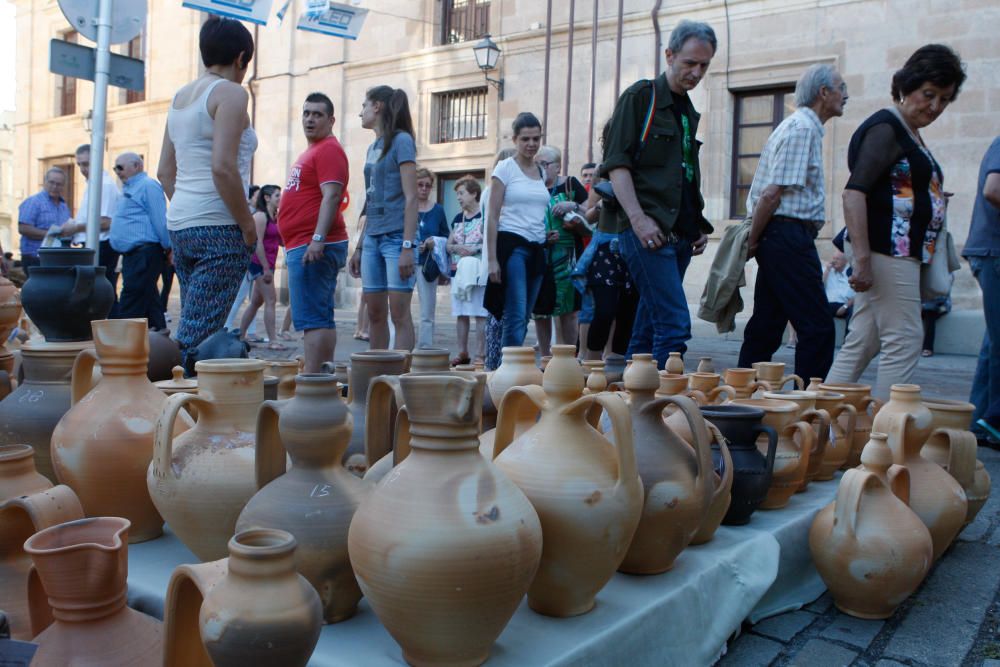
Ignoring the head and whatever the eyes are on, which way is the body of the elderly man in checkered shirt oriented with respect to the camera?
to the viewer's right

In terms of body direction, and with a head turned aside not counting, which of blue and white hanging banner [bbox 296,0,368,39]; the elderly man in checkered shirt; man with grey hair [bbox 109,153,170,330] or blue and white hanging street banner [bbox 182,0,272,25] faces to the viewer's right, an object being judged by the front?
the elderly man in checkered shirt

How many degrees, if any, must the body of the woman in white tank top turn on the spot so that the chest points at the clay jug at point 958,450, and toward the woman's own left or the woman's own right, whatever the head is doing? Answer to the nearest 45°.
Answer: approximately 90° to the woman's own right

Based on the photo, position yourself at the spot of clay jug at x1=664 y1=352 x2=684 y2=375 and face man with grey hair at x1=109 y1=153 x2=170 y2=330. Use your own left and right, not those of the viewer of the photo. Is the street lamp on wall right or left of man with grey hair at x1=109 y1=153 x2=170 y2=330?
right

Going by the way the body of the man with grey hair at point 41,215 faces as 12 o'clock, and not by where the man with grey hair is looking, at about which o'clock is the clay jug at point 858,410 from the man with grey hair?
The clay jug is roughly at 1 o'clock from the man with grey hair.

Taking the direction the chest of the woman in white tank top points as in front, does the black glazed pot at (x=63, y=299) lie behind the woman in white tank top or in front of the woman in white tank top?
behind

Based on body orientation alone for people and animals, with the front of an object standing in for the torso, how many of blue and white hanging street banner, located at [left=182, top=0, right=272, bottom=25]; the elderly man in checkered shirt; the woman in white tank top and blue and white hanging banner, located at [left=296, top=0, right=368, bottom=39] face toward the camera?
2

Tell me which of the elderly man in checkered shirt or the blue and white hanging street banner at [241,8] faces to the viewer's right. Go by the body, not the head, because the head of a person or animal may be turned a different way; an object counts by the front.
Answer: the elderly man in checkered shirt

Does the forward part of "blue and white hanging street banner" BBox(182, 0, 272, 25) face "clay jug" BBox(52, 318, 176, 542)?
yes

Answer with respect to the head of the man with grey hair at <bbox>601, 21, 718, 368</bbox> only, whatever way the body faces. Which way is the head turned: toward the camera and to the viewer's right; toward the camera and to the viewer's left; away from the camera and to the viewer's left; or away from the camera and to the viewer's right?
toward the camera and to the viewer's right

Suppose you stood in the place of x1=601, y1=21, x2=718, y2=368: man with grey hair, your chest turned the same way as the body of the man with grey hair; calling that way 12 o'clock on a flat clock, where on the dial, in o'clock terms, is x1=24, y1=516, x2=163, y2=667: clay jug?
The clay jug is roughly at 2 o'clock from the man with grey hair.
